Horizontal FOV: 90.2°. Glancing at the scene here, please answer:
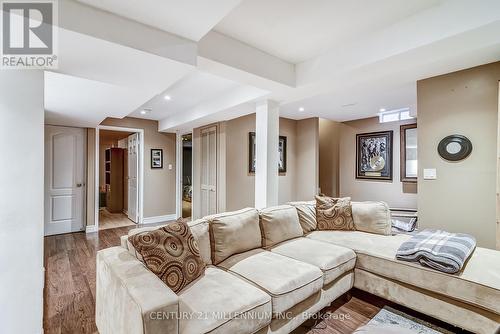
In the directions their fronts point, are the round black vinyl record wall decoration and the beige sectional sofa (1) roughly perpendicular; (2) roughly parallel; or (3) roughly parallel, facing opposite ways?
roughly perpendicular

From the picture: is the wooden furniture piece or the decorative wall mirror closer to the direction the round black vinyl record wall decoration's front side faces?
the wooden furniture piece

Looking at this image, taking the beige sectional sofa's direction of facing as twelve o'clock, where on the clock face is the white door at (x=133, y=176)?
The white door is roughly at 6 o'clock from the beige sectional sofa.

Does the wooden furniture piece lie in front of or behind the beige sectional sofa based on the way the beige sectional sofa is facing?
behind

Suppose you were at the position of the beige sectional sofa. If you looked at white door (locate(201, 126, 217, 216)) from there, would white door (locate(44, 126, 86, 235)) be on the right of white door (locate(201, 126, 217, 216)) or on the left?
left

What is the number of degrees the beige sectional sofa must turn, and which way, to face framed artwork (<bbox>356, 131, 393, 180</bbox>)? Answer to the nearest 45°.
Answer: approximately 90° to its left

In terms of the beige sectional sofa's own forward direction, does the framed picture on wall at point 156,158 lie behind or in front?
behind

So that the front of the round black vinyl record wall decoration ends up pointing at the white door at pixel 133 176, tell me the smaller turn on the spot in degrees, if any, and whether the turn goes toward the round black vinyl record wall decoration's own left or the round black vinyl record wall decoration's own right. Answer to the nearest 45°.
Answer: approximately 90° to the round black vinyl record wall decoration's own right

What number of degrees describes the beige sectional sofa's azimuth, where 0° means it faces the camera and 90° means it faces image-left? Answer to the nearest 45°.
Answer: approximately 315°
